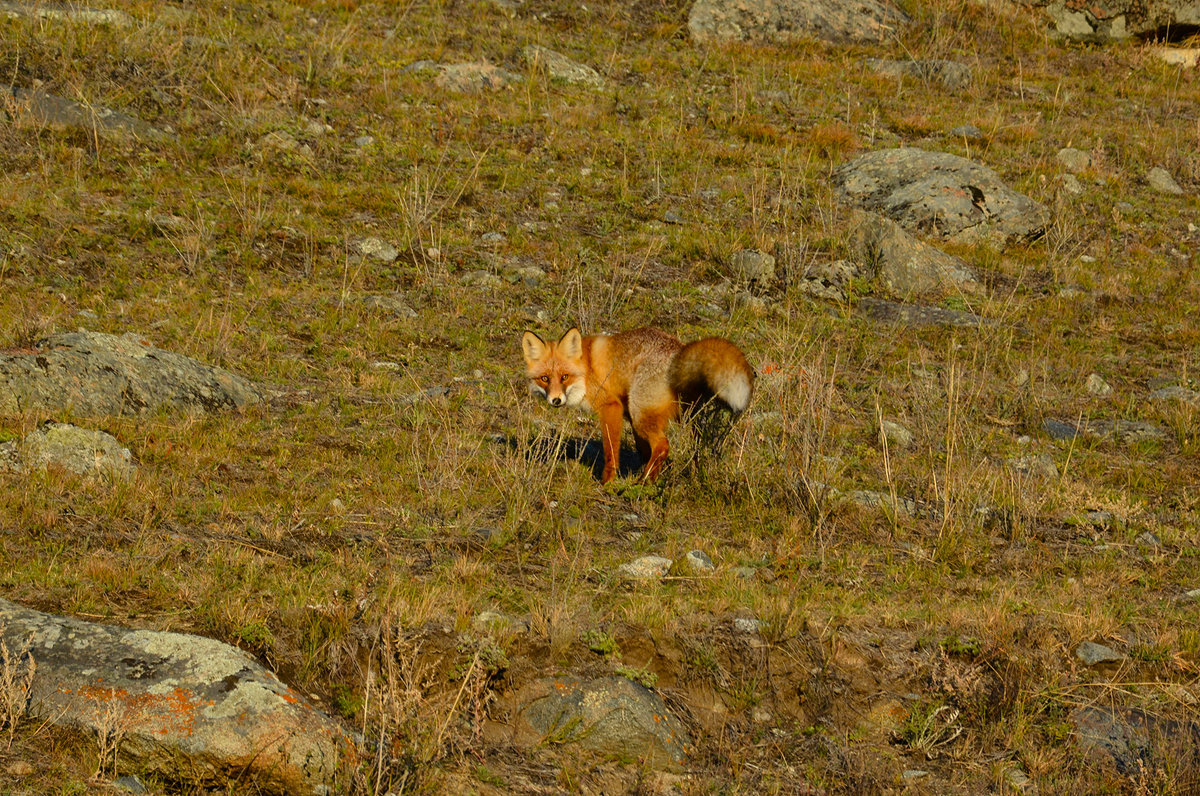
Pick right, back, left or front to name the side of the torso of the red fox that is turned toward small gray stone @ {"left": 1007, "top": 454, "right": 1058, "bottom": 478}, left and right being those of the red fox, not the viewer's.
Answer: back

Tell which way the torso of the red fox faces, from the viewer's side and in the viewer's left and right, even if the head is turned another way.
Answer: facing to the left of the viewer

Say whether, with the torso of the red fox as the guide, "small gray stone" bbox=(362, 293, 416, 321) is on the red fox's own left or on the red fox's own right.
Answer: on the red fox's own right

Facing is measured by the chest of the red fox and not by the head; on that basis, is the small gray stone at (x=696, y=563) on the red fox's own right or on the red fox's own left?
on the red fox's own left

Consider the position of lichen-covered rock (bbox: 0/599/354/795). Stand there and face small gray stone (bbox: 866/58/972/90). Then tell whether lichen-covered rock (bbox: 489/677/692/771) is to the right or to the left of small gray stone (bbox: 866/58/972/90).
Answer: right

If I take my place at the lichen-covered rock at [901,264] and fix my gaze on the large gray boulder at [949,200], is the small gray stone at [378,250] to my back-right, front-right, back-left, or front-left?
back-left

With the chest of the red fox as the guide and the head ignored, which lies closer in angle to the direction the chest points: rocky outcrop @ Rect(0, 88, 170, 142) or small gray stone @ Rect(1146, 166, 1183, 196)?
the rocky outcrop
